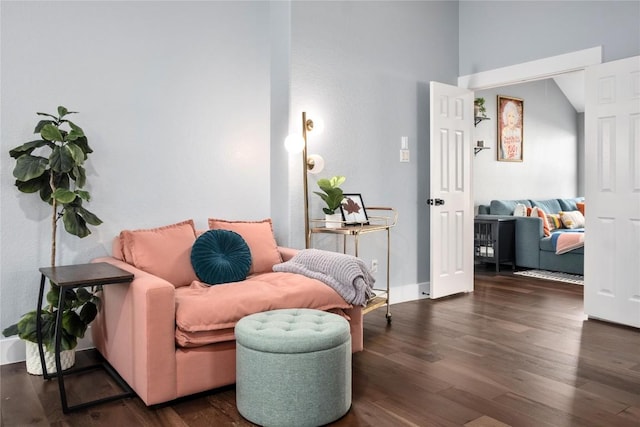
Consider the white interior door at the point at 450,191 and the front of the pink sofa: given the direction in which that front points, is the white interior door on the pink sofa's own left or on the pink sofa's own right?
on the pink sofa's own left

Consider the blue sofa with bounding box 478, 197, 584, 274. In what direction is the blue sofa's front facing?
toward the camera

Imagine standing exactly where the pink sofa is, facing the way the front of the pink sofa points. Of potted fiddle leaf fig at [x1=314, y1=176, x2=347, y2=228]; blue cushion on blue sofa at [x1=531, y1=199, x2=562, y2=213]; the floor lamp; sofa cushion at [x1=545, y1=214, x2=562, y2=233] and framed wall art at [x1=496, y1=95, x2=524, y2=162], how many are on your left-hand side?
5

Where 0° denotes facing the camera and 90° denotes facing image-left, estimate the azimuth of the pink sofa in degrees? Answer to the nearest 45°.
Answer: approximately 315°

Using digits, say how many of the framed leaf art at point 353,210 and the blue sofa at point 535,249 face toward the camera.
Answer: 2

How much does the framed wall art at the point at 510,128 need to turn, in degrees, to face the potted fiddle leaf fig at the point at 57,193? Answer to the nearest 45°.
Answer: approximately 45° to its right

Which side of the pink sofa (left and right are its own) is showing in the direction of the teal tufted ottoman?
front

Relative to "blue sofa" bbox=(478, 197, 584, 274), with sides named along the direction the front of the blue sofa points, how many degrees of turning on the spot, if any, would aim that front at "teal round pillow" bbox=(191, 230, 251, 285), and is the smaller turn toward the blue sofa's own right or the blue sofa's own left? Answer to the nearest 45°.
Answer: approximately 45° to the blue sofa's own right

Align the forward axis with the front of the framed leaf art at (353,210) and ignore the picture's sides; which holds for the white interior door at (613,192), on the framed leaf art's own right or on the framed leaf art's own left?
on the framed leaf art's own left

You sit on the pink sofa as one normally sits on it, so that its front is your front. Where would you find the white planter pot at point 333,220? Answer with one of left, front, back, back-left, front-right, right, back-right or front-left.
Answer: left

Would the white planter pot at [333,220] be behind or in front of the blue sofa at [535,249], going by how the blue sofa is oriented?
in front

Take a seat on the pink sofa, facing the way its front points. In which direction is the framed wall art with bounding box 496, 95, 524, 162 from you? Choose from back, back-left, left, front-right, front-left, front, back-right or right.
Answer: left

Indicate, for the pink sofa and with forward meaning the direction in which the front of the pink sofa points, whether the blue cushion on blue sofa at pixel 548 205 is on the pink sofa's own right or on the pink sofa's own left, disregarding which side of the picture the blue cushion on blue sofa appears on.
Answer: on the pink sofa's own left

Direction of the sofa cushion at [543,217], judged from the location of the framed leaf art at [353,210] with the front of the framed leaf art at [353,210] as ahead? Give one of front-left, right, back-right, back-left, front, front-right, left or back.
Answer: back-left

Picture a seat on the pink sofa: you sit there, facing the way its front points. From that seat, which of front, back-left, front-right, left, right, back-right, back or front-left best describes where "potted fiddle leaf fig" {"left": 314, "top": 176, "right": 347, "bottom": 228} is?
left
